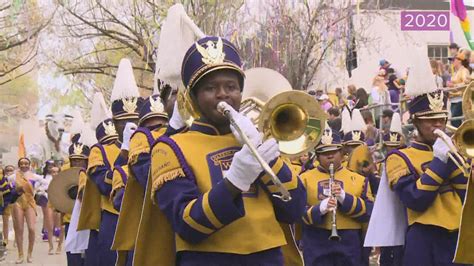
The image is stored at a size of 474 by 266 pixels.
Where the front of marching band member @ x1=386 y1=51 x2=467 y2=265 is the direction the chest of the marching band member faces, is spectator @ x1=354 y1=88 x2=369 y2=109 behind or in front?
behind

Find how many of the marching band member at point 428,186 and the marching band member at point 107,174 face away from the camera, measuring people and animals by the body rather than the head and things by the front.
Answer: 0

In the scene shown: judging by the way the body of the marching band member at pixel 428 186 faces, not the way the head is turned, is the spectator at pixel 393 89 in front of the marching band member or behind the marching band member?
behind

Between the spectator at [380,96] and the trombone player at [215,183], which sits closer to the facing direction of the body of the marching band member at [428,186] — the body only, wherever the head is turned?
the trombone player

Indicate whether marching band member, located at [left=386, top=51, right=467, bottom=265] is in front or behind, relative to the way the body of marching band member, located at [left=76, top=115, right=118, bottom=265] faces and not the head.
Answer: in front

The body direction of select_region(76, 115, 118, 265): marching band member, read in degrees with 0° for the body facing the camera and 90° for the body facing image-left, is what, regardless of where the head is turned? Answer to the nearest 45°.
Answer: approximately 315°

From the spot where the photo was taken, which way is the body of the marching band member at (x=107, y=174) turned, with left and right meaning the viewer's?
facing the viewer and to the right of the viewer

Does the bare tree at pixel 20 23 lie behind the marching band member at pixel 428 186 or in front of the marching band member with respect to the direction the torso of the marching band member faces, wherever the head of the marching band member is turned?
behind

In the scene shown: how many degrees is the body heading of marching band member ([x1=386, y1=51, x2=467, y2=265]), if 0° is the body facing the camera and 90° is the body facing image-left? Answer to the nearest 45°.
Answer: approximately 315°
